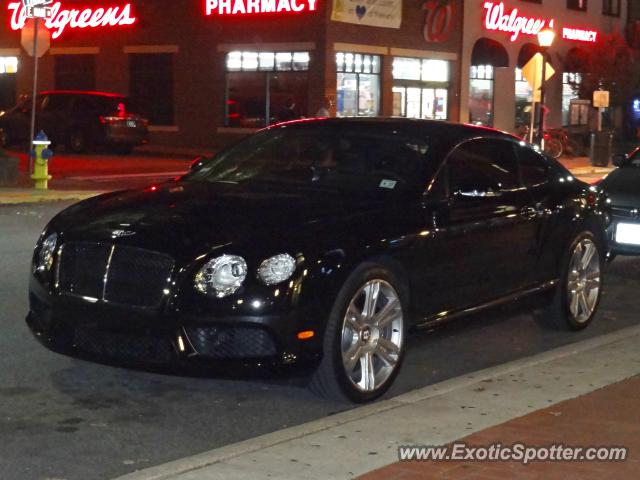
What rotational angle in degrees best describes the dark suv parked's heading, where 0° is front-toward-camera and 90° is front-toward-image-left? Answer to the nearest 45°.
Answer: approximately 135°

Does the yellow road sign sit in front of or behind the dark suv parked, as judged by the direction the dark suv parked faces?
behind

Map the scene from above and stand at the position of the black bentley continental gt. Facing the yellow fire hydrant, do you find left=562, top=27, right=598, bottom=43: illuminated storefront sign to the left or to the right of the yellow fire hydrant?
right

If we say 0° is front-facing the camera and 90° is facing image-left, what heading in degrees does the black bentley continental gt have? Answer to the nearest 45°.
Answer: approximately 45°

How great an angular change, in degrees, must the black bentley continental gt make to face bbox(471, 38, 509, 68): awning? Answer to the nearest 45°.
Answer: approximately 135° to its right

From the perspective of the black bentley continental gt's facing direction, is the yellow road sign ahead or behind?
behind

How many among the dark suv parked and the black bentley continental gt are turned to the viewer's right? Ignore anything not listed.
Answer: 0

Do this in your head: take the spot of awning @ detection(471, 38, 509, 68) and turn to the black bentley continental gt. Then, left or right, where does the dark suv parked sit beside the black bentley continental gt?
right

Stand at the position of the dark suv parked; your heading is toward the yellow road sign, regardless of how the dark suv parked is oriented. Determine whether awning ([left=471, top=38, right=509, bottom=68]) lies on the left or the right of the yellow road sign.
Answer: left
